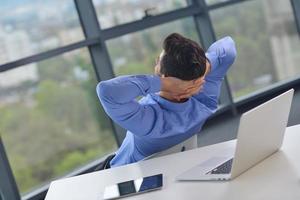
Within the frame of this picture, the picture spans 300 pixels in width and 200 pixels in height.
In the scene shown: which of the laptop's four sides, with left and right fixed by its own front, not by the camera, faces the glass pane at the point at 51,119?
front

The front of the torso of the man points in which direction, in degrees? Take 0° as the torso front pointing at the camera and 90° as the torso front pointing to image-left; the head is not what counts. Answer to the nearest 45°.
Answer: approximately 135°

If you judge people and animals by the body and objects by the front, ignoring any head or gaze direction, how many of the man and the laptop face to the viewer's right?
0

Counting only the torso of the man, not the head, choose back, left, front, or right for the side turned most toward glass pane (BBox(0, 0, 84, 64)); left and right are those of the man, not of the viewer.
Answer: front

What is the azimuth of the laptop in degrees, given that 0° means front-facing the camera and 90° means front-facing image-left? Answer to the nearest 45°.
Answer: approximately 135°
